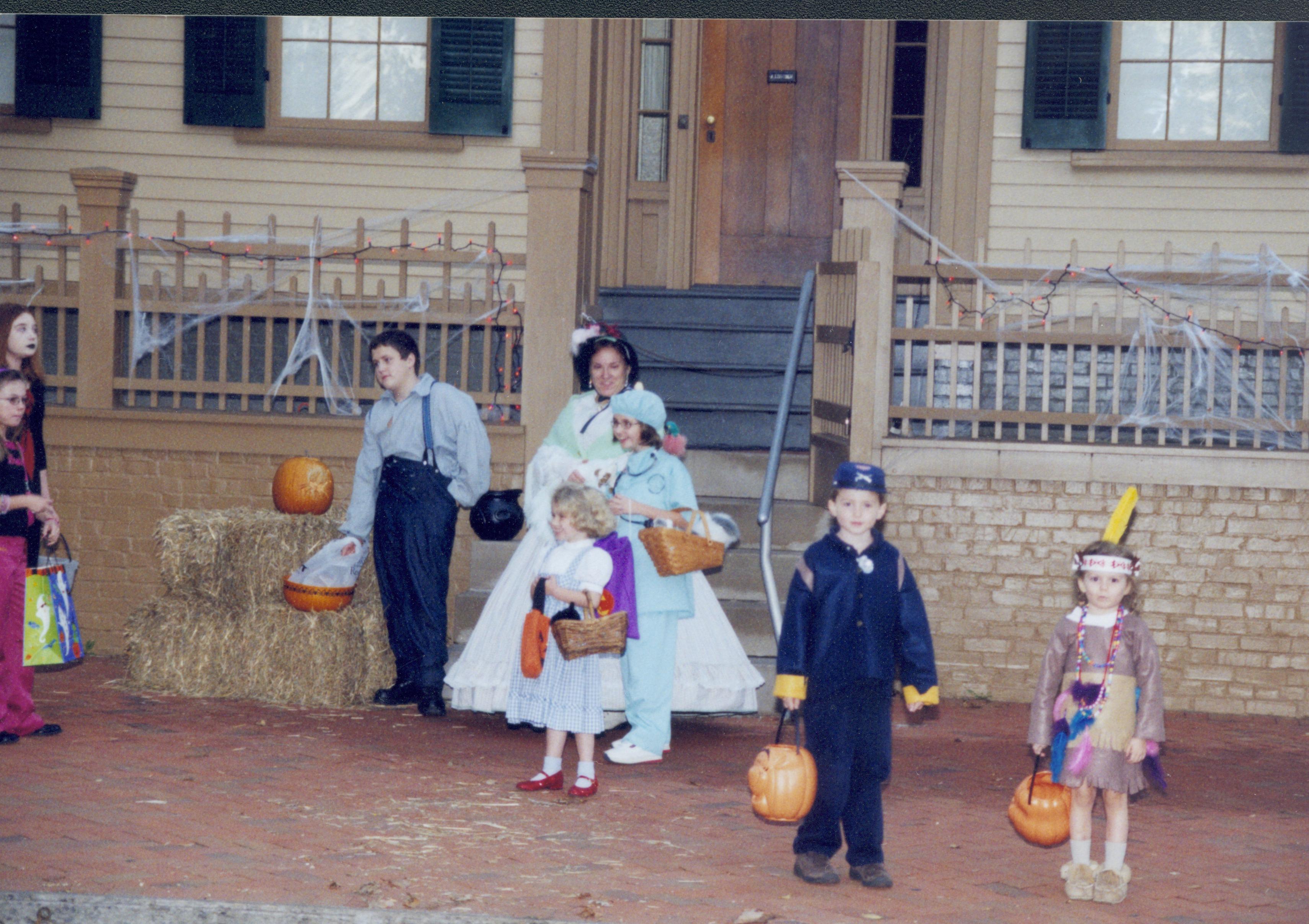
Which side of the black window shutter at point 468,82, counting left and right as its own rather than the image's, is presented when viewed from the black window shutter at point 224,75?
right

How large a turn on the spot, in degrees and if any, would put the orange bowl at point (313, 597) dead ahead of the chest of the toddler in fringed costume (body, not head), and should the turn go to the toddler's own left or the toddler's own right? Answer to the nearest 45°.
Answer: approximately 135° to the toddler's own right

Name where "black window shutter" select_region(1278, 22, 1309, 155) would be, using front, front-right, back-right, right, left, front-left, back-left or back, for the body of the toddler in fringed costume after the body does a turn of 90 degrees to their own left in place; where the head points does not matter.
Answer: left

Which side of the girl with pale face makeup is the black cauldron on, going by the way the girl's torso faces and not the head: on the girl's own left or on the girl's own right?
on the girl's own left

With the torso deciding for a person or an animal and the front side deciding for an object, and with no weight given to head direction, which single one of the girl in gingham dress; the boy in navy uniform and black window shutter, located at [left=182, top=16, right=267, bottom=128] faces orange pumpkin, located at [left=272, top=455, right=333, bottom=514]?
the black window shutter

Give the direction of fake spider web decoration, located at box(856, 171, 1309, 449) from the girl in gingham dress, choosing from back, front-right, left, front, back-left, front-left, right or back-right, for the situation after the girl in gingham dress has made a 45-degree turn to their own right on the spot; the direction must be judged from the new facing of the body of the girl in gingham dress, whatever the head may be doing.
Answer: back-right

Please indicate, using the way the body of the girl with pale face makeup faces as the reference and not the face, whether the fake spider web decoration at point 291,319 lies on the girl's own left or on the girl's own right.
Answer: on the girl's own left

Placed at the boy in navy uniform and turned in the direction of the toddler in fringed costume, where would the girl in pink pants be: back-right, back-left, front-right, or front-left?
back-left

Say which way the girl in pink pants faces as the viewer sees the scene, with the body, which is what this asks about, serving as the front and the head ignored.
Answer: to the viewer's right

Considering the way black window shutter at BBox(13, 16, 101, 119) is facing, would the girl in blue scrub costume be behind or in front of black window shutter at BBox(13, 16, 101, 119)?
in front

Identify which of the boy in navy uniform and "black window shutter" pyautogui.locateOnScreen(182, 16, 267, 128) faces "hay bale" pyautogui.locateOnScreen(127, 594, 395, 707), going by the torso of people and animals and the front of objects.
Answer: the black window shutter
